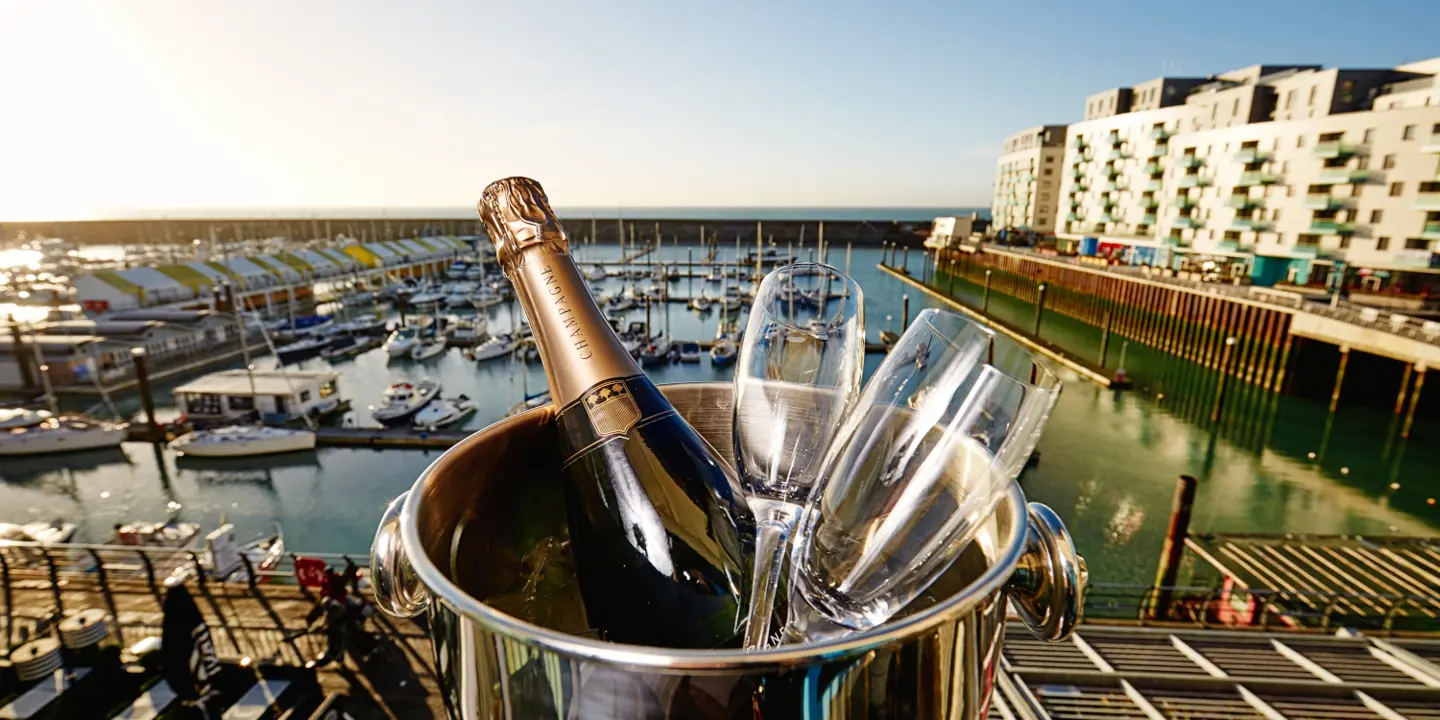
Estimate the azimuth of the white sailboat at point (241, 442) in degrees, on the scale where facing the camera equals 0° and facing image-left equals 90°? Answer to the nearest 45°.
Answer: approximately 90°

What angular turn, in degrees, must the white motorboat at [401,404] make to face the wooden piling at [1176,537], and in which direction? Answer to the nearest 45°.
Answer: approximately 90° to its left

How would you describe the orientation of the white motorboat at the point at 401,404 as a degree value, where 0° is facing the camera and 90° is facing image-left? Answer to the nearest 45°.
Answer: approximately 45°

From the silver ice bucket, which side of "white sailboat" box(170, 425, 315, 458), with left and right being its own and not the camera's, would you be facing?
left

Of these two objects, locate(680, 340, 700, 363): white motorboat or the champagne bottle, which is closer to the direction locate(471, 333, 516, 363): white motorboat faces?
the champagne bottle

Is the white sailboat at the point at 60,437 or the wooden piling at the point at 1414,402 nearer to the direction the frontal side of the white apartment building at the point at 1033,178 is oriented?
the white sailboat

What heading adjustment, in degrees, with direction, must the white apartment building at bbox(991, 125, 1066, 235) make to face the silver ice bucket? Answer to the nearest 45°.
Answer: approximately 45° to its left

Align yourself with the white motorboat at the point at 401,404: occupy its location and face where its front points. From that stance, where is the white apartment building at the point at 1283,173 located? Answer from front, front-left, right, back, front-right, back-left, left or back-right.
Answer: back-left
